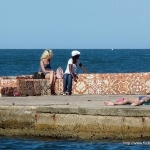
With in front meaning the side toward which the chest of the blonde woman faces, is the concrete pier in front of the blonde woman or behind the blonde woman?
in front

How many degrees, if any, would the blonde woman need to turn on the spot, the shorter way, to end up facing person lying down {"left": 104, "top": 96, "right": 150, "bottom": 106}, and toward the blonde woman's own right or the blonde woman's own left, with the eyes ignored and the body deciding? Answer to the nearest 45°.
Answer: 0° — they already face them

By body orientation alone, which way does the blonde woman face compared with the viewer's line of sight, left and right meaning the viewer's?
facing the viewer and to the right of the viewer
